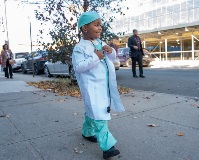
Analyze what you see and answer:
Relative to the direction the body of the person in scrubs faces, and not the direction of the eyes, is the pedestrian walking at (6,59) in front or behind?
behind

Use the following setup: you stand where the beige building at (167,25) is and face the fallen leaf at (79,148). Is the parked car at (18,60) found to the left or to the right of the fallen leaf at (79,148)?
right

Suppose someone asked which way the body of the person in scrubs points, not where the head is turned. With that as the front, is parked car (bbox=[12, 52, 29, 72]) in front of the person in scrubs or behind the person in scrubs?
behind

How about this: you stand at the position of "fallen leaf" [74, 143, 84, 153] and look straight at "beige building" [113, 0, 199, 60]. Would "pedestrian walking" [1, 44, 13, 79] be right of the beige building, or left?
left

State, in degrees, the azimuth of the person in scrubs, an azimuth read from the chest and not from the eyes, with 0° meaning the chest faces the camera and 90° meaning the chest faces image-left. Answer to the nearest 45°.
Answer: approximately 315°
